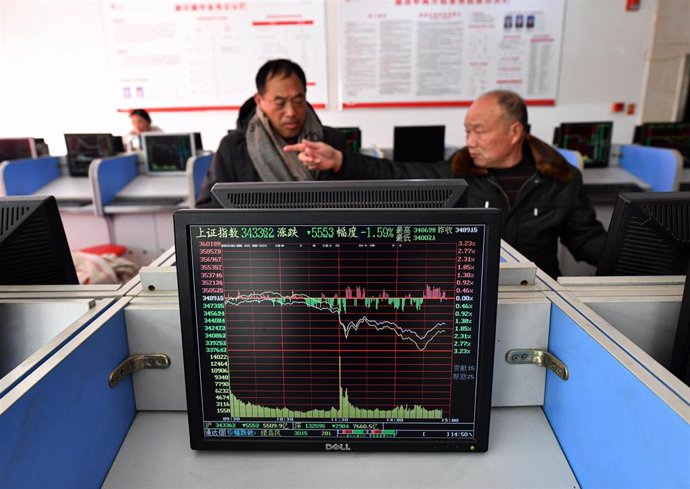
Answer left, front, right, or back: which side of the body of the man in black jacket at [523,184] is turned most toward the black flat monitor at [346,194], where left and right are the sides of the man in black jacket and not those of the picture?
front

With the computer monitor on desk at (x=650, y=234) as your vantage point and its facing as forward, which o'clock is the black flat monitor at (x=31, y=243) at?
The black flat monitor is roughly at 8 o'clock from the computer monitor on desk.

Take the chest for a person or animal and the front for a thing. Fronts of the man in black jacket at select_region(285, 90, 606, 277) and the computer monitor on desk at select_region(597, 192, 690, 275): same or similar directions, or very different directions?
very different directions

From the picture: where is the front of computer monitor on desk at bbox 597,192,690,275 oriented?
away from the camera

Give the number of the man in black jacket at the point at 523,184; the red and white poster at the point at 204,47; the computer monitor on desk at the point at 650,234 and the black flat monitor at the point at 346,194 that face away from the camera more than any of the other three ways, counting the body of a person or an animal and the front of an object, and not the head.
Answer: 2

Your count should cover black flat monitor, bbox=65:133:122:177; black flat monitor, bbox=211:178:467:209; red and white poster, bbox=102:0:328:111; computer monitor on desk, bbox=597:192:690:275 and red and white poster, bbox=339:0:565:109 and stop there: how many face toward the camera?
3

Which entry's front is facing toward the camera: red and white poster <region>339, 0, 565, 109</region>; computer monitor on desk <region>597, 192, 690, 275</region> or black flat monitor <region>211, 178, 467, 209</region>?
the red and white poster

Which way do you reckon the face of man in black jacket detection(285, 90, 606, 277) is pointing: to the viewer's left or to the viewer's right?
to the viewer's left

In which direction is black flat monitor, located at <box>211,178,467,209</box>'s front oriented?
away from the camera

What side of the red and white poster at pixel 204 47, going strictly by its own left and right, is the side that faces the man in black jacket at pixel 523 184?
front
